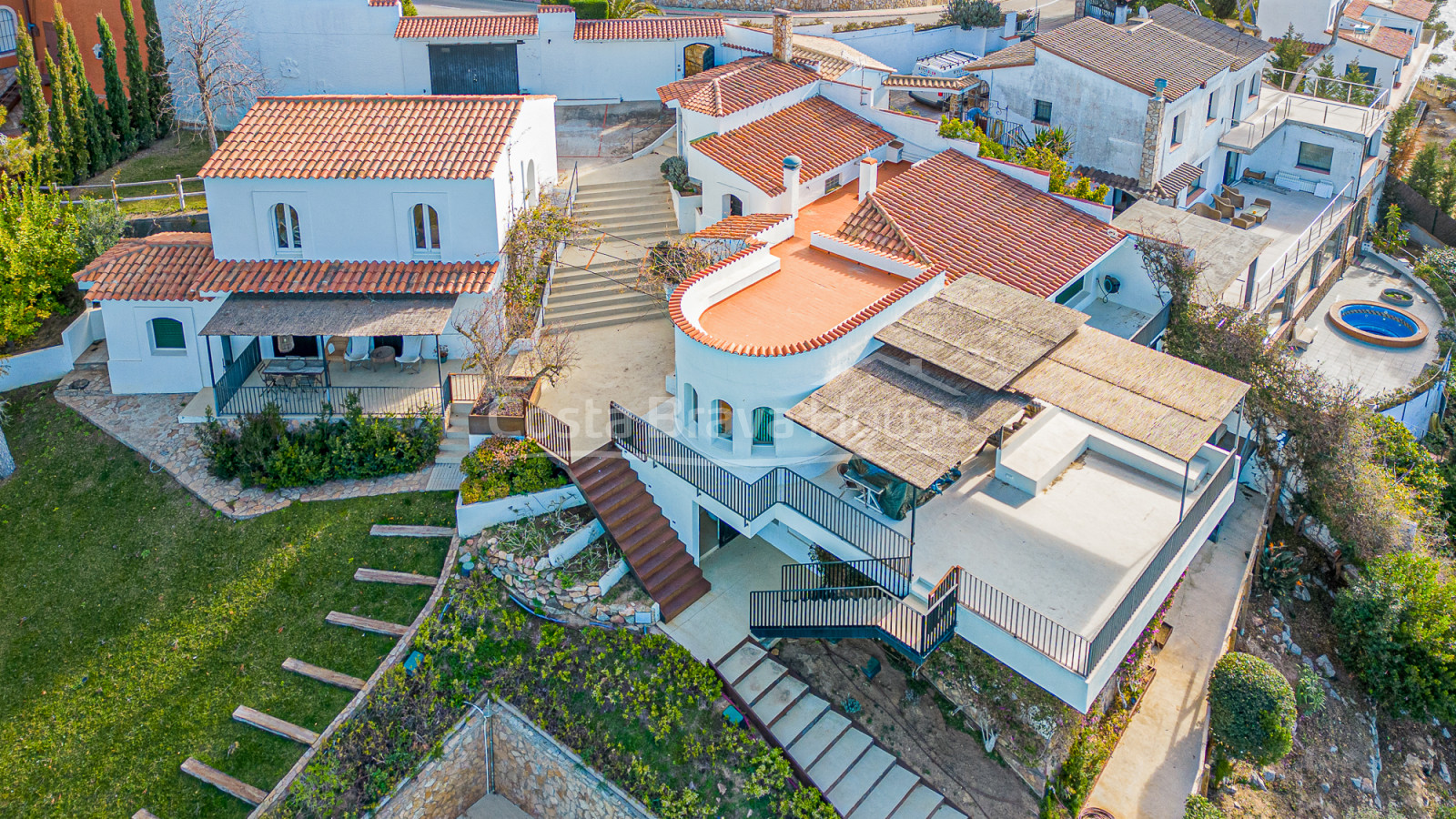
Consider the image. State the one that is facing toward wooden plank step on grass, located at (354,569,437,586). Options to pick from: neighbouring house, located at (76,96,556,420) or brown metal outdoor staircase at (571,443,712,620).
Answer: the neighbouring house

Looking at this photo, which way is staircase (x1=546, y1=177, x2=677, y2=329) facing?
toward the camera

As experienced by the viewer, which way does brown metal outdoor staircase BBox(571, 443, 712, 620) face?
facing the viewer and to the right of the viewer

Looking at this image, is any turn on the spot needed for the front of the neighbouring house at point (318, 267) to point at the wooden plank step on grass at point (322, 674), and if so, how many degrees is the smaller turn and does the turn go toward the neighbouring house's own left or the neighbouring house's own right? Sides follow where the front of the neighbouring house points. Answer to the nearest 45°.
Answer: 0° — it already faces it

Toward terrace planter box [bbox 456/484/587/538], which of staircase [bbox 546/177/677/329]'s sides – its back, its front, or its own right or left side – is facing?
front

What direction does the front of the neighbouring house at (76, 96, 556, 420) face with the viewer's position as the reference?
facing the viewer

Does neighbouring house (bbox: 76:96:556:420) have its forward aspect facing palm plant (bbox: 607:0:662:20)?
no

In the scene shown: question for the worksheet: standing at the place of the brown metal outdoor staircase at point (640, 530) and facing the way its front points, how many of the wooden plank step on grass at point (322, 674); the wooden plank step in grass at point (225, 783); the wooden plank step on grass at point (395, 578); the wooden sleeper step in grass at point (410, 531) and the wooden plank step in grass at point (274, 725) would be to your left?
0

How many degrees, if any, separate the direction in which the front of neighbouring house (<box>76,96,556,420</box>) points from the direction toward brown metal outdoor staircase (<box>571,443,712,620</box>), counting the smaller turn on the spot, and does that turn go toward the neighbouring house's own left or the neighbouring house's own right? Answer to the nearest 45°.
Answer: approximately 45° to the neighbouring house's own left

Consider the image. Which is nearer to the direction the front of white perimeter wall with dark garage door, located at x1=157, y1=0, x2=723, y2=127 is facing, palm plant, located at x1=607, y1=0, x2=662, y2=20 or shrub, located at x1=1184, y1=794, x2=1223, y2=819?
the shrub

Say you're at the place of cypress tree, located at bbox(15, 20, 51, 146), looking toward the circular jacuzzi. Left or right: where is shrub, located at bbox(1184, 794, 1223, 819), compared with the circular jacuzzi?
right

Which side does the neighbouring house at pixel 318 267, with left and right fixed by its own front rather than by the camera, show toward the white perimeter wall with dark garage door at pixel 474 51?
back

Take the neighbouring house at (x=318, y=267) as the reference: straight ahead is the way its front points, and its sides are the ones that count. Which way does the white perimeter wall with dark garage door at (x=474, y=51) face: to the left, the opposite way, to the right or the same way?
the same way

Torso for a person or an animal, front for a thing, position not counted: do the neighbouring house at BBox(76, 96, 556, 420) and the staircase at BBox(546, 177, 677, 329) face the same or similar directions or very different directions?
same or similar directions

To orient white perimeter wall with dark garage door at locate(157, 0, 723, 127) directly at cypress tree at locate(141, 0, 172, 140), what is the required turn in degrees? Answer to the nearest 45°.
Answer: approximately 90° to its right

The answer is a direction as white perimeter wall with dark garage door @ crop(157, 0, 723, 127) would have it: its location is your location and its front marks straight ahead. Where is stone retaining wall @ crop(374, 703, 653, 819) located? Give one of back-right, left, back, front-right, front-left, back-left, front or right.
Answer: front

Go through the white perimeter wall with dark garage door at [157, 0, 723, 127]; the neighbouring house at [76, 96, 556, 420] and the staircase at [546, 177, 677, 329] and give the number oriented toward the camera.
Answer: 3

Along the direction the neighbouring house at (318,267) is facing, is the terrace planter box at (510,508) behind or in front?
in front

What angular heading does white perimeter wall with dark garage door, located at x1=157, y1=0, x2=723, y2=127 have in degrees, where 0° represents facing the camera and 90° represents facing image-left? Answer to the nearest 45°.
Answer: approximately 0°
